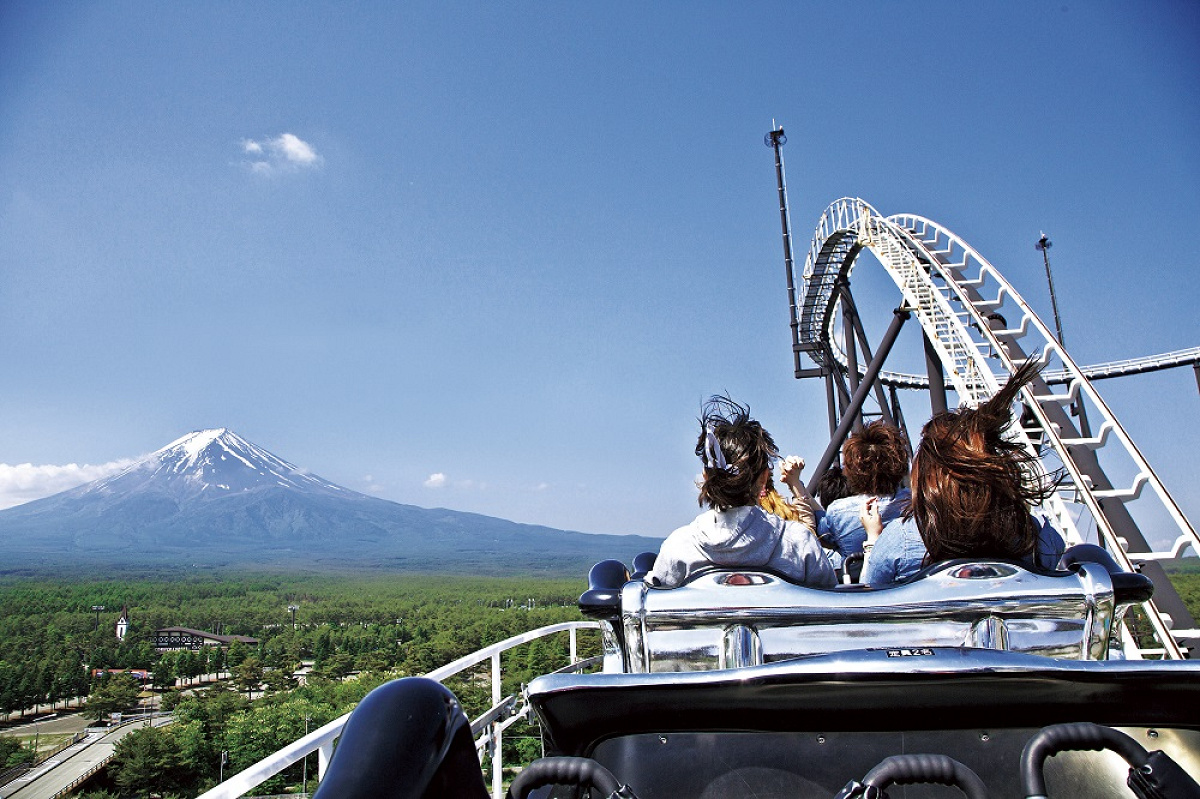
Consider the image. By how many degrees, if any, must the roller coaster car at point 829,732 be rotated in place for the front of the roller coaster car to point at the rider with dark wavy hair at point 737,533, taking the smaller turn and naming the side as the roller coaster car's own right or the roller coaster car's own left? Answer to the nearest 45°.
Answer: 0° — it already faces them

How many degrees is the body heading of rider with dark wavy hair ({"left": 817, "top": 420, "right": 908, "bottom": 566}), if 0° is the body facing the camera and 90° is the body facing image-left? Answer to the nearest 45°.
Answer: approximately 180°

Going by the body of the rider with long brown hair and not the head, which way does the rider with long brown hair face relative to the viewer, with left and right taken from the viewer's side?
facing away from the viewer

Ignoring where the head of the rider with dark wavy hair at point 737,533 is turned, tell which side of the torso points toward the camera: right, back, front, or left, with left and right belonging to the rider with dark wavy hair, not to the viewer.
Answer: back

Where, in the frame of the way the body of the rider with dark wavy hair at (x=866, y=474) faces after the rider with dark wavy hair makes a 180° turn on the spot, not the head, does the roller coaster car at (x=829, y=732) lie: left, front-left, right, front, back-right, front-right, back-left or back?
front

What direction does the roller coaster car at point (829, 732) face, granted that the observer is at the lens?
facing away from the viewer

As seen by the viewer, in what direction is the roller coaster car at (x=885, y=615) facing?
away from the camera

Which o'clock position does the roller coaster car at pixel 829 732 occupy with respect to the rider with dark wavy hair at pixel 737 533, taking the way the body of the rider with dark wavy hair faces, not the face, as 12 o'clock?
The roller coaster car is roughly at 6 o'clock from the rider with dark wavy hair.

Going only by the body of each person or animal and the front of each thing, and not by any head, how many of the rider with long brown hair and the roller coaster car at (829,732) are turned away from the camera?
2

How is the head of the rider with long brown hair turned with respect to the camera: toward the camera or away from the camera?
away from the camera

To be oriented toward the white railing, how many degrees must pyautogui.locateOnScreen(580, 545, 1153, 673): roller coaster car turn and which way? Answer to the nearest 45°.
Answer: approximately 90° to its left

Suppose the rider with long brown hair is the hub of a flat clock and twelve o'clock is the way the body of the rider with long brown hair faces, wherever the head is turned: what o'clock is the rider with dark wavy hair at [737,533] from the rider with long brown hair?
The rider with dark wavy hair is roughly at 10 o'clock from the rider with long brown hair.
